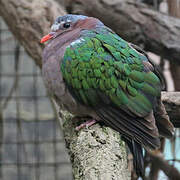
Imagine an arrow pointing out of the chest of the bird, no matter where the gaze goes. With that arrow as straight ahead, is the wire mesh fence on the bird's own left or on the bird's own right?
on the bird's own right

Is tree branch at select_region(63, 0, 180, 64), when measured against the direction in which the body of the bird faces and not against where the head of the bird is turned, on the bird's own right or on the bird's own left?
on the bird's own right

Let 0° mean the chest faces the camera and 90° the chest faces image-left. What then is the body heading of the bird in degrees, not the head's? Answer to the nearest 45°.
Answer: approximately 90°
